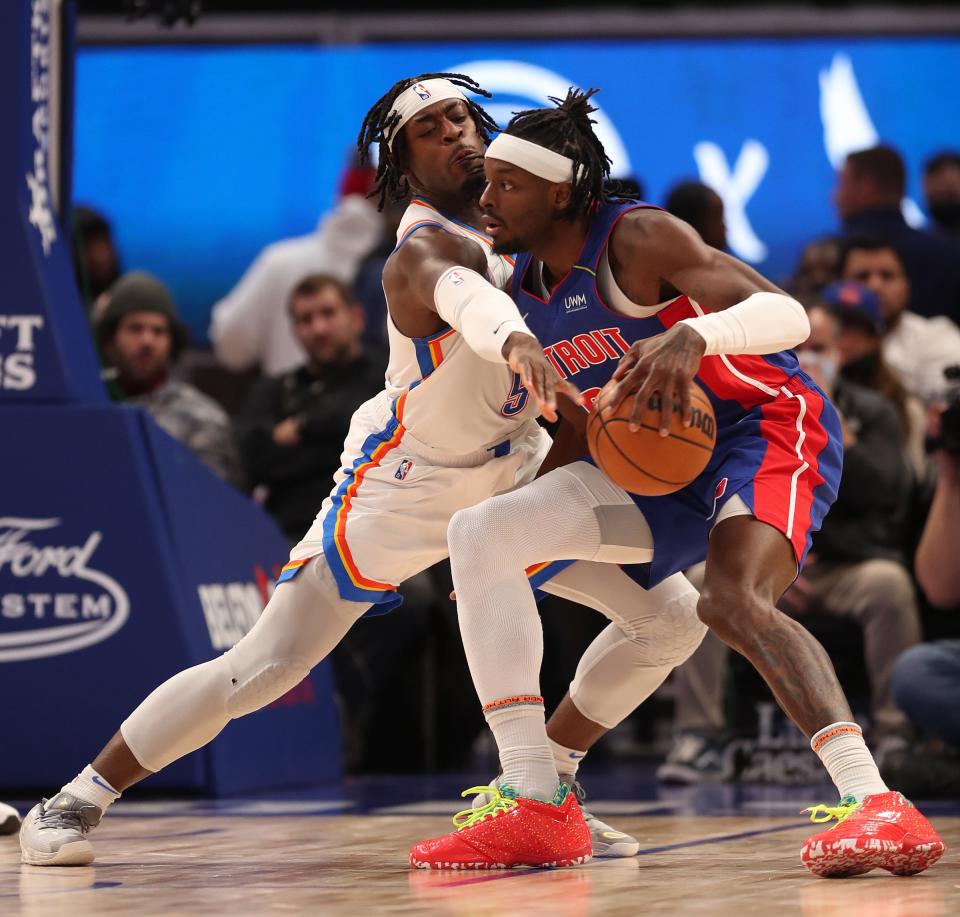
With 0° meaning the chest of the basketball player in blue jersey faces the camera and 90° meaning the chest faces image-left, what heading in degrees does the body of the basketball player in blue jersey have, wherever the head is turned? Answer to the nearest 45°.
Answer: approximately 45°

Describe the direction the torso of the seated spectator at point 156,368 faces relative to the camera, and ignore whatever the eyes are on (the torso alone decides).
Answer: toward the camera

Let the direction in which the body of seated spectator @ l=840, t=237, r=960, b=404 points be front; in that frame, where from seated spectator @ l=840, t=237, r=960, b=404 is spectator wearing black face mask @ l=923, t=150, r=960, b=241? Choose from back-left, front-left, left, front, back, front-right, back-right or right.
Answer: back

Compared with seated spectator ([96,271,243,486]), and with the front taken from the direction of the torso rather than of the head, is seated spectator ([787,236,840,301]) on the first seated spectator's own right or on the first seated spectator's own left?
on the first seated spectator's own left

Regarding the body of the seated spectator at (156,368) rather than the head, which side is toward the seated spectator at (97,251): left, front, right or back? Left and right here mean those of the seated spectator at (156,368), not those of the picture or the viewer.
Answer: back

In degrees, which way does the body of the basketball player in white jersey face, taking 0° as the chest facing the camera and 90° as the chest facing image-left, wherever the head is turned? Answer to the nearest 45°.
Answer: approximately 315°

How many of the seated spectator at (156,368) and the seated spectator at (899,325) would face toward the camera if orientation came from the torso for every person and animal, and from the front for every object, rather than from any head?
2

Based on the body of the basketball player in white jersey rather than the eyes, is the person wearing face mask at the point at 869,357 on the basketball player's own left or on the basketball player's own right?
on the basketball player's own left

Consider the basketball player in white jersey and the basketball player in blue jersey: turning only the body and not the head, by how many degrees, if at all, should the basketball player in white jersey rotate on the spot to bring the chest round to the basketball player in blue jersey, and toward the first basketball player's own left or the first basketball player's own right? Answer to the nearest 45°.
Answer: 0° — they already face them

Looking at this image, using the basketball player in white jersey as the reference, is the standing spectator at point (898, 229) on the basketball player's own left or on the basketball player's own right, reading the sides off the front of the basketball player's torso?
on the basketball player's own left

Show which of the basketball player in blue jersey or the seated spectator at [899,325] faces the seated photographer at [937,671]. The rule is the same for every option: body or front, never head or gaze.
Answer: the seated spectator at [899,325]

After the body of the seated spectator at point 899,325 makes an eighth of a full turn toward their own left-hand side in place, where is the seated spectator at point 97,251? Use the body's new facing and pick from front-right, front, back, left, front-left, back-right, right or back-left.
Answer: back-right

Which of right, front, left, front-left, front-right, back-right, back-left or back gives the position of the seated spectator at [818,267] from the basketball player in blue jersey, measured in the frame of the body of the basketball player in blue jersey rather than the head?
back-right
